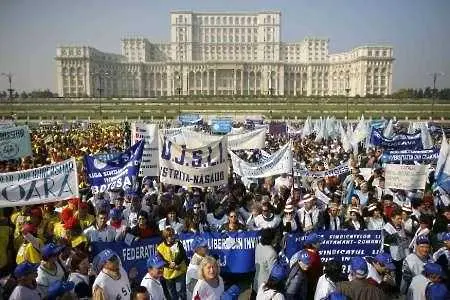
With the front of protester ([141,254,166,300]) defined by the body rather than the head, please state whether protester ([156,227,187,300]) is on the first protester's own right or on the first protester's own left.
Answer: on the first protester's own left

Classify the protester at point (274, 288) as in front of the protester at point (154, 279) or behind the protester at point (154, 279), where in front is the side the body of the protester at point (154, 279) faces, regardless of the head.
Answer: in front

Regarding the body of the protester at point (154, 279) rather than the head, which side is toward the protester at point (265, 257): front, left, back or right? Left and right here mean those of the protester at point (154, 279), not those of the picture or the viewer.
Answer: left

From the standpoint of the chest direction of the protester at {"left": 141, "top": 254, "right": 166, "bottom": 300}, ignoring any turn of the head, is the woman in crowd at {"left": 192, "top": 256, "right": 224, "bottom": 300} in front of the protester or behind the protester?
in front

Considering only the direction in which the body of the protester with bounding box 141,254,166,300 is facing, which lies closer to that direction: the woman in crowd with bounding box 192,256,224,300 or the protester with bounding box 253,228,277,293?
the woman in crowd

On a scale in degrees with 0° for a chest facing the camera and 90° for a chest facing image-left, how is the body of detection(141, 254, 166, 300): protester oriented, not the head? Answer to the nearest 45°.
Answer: approximately 315°
